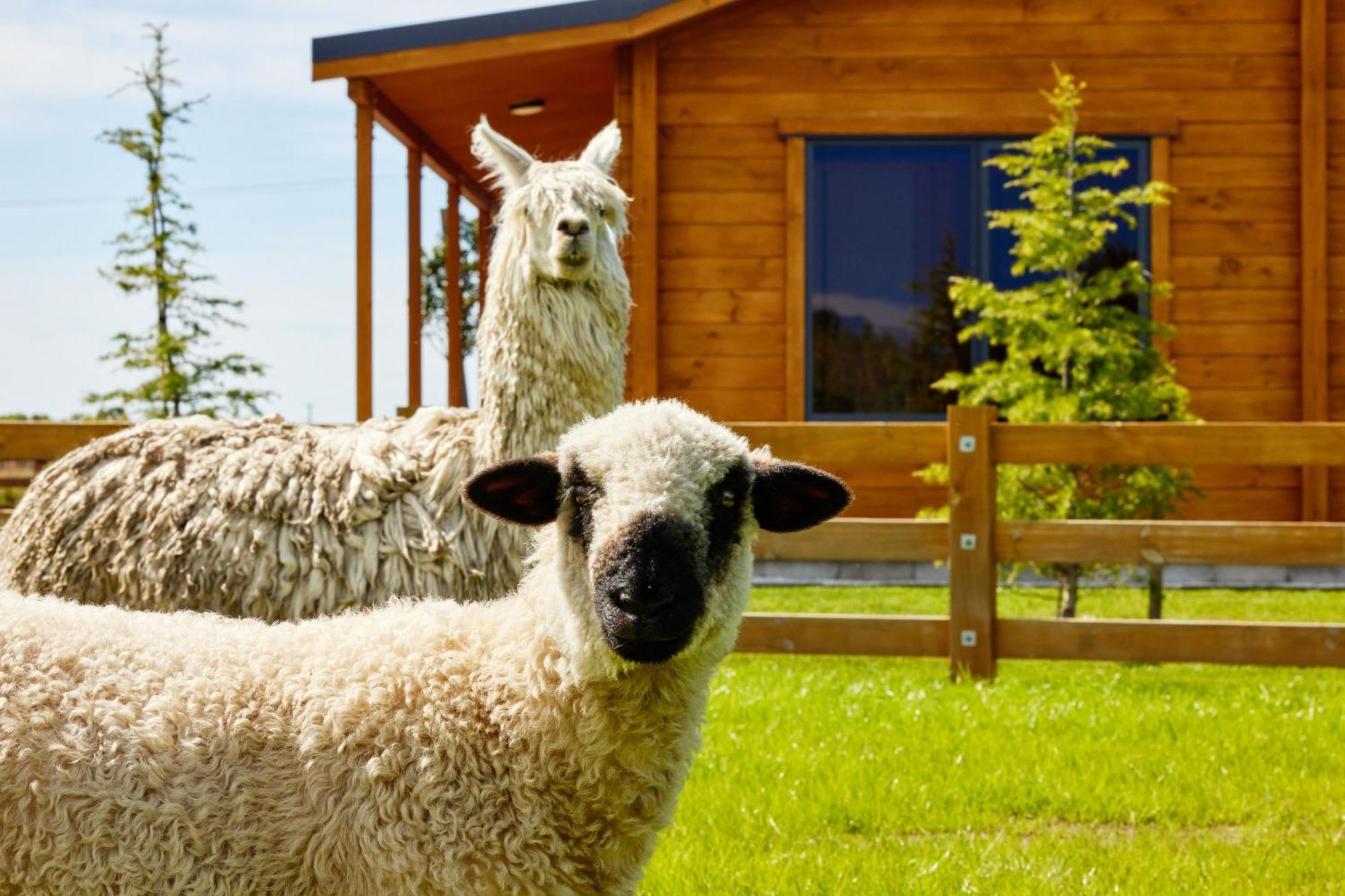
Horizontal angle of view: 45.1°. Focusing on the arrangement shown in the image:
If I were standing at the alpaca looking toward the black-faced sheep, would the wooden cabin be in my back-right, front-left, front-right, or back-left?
back-left

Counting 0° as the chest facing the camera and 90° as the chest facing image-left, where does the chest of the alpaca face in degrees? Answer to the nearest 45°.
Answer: approximately 270°

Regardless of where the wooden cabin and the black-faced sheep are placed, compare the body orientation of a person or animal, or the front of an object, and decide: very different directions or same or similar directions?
very different directions

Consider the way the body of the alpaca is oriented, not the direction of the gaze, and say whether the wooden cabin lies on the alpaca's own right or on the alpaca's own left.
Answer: on the alpaca's own left

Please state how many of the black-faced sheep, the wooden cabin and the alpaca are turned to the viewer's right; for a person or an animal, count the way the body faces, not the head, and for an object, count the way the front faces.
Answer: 2

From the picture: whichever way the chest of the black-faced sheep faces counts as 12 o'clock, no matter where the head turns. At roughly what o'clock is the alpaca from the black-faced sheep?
The alpaca is roughly at 9 o'clock from the black-faced sheep.

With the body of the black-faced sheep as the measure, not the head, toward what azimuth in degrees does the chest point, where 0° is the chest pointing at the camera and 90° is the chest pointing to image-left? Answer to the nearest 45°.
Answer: approximately 270°
